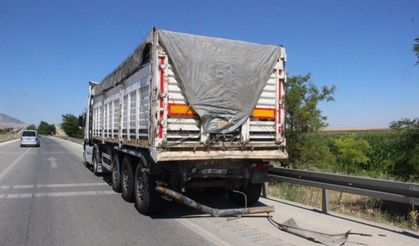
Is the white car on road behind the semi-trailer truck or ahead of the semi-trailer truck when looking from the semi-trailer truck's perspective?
ahead

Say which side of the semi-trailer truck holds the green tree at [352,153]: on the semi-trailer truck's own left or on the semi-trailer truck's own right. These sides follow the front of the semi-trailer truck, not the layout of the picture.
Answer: on the semi-trailer truck's own right

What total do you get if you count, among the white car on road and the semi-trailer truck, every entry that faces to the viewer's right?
0

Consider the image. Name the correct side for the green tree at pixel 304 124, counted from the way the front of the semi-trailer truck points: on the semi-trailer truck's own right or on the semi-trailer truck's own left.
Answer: on the semi-trailer truck's own right

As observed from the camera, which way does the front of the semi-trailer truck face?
facing away from the viewer and to the left of the viewer
